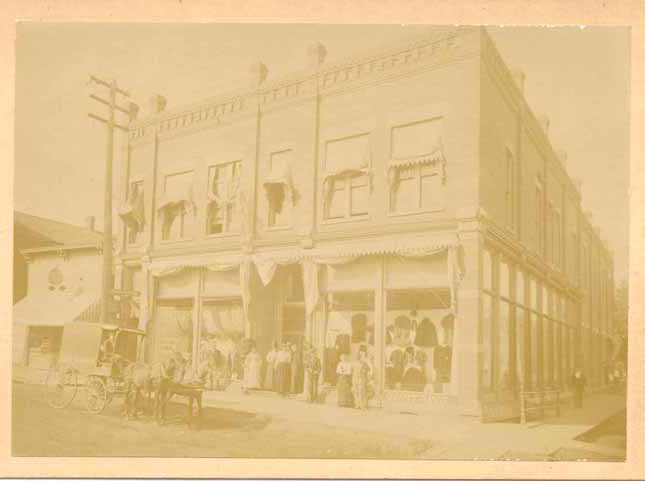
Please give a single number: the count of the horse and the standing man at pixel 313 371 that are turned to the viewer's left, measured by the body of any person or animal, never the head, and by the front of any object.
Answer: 0

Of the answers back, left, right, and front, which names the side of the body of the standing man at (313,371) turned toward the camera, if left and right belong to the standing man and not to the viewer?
front

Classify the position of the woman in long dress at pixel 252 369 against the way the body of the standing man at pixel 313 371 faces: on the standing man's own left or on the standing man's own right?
on the standing man's own right
